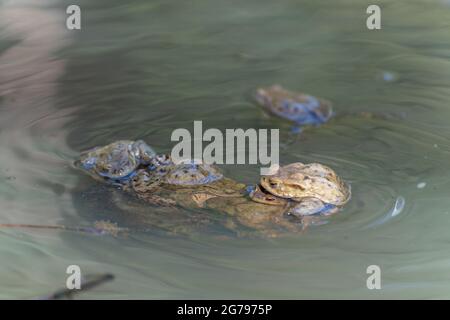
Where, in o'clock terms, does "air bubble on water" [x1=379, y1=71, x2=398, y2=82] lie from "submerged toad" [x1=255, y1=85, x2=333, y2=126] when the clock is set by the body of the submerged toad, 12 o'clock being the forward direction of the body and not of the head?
The air bubble on water is roughly at 5 o'clock from the submerged toad.

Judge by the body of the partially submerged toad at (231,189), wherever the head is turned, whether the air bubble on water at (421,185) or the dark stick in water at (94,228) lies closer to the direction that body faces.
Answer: the dark stick in water

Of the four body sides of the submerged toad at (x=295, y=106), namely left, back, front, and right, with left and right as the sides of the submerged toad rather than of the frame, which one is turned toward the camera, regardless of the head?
left

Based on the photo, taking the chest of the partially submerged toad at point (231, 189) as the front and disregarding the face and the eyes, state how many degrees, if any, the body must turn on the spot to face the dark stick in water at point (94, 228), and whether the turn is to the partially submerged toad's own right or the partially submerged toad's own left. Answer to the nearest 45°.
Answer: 0° — it already faces it

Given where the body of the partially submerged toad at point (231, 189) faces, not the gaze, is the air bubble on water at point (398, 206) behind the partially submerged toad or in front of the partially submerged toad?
behind

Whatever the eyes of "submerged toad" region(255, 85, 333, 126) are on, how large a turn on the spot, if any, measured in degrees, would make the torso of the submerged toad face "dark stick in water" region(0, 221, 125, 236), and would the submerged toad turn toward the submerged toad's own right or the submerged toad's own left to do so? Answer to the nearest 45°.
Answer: approximately 45° to the submerged toad's own left

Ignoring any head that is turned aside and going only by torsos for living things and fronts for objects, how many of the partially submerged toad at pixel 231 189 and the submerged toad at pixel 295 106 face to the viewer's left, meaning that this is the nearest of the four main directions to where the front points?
2

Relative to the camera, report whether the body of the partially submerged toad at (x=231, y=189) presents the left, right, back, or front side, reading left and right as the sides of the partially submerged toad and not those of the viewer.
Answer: left

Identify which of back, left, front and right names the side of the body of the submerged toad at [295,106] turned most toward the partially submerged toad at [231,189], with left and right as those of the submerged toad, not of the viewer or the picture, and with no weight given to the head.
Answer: left

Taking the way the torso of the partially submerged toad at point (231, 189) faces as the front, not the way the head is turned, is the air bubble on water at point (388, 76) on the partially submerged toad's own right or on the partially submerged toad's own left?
on the partially submerged toad's own right

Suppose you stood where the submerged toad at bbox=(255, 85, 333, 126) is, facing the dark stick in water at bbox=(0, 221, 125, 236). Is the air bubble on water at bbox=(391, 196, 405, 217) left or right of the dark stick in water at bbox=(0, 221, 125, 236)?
left
